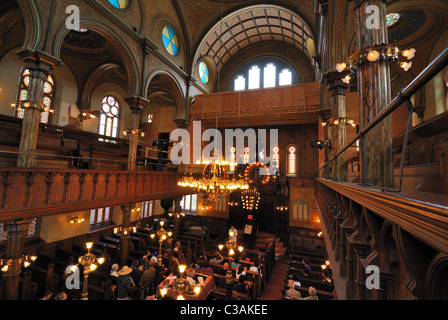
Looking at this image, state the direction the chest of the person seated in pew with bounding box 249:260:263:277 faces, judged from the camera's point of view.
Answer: away from the camera

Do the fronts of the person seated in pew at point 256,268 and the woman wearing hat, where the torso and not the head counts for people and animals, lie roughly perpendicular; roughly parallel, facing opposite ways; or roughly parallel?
roughly parallel

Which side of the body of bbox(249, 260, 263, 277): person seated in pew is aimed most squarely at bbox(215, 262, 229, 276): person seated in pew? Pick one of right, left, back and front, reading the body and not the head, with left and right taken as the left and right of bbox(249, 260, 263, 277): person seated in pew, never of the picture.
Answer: left

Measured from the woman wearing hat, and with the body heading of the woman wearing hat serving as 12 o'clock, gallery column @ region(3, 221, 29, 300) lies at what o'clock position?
The gallery column is roughly at 8 o'clock from the woman wearing hat.

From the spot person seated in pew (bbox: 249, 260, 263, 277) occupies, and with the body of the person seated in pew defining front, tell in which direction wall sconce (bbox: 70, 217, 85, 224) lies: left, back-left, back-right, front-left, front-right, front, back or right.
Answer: left

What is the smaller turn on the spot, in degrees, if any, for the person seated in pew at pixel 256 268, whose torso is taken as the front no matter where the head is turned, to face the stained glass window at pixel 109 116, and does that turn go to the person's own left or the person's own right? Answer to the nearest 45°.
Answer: approximately 45° to the person's own left

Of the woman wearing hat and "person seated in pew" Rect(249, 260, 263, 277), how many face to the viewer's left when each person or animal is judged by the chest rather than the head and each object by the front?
0

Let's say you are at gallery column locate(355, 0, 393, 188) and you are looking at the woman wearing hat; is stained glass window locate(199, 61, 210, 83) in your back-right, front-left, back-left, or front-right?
front-right

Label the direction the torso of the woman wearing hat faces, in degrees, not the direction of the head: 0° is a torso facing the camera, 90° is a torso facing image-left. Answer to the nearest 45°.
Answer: approximately 225°

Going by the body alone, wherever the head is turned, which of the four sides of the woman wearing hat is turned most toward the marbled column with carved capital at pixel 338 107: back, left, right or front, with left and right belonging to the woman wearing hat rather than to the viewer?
right

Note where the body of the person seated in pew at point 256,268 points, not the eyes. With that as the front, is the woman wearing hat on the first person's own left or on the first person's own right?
on the first person's own left
